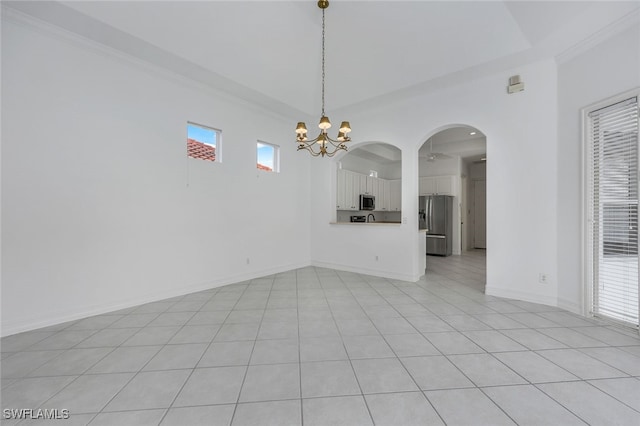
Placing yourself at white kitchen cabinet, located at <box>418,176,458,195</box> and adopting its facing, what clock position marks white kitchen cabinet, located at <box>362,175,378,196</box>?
white kitchen cabinet, located at <box>362,175,378,196</box> is roughly at 2 o'clock from white kitchen cabinet, located at <box>418,176,458,195</box>.

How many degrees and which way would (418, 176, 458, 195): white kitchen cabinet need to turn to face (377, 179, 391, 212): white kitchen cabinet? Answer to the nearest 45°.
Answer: approximately 90° to its right

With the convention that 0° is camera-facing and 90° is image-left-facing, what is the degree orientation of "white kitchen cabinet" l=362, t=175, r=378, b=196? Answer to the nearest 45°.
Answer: approximately 45°

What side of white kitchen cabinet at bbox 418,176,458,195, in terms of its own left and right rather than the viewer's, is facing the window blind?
front

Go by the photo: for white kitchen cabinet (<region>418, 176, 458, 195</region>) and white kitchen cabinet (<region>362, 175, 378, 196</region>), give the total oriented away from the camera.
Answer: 0

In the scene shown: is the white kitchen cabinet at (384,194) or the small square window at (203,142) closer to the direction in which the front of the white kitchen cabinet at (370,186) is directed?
the small square window

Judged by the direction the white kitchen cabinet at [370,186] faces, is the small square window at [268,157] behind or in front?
in front

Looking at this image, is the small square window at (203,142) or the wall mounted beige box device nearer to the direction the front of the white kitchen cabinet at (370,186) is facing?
the small square window

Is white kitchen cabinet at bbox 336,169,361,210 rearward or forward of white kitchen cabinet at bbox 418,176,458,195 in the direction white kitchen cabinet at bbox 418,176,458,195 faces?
forward

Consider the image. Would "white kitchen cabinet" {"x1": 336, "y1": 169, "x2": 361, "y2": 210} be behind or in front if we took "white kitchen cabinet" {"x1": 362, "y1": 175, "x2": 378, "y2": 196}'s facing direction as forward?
in front

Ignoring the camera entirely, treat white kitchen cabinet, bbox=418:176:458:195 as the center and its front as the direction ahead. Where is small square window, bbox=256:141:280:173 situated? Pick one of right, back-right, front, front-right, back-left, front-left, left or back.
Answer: front-right

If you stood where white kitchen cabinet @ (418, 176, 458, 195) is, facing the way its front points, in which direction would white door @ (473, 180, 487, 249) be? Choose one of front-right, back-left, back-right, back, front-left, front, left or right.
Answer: back-left
